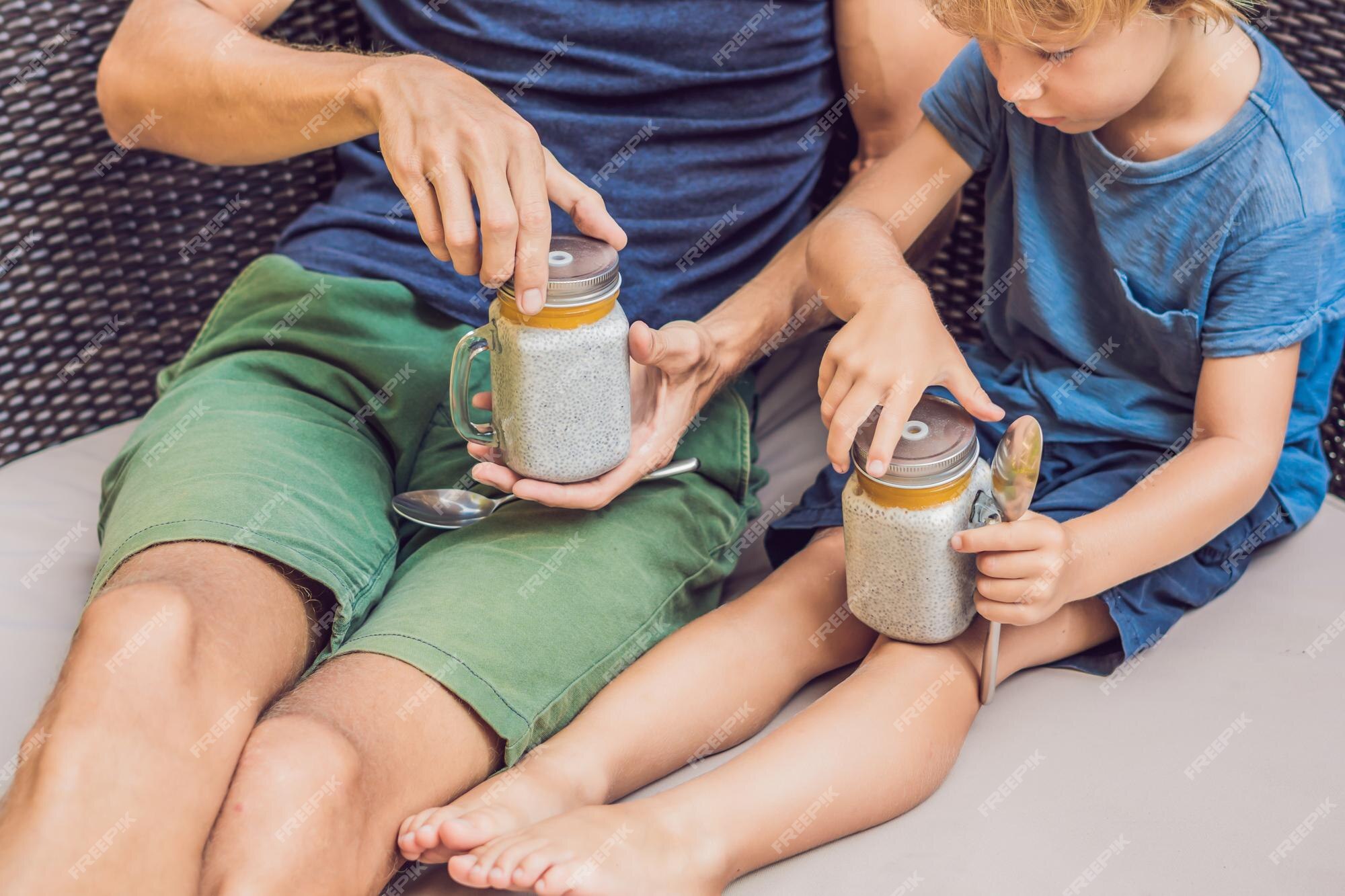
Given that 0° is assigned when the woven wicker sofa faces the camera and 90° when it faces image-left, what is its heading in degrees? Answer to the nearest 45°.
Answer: approximately 0°
